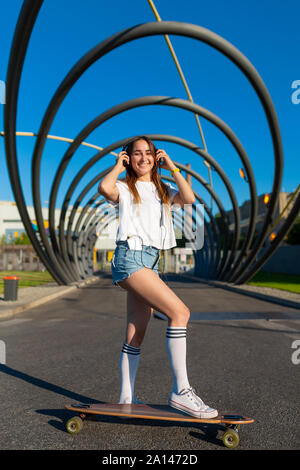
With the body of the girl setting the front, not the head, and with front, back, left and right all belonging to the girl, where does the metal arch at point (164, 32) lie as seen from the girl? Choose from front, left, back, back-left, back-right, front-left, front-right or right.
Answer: back-left

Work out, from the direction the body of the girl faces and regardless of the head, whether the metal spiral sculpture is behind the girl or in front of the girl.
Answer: behind

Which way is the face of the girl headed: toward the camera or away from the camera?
toward the camera

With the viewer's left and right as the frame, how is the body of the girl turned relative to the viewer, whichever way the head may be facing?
facing the viewer and to the right of the viewer

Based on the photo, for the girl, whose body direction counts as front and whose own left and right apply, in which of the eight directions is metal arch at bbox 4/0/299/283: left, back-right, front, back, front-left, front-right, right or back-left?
back-left
